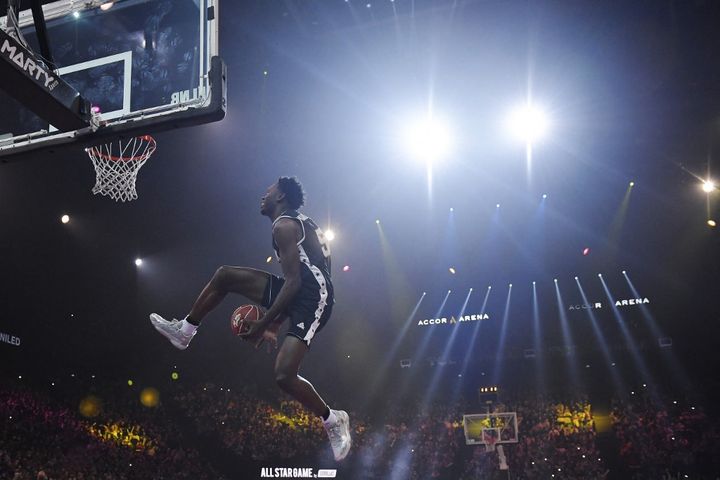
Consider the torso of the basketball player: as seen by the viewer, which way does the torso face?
to the viewer's left

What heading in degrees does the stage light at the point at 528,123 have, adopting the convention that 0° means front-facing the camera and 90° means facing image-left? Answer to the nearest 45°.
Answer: approximately 0°

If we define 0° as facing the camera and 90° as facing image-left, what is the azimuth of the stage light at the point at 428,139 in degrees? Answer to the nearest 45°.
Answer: approximately 0°

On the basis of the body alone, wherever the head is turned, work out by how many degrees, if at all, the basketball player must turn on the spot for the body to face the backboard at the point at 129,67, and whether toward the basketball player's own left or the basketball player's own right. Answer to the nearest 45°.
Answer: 0° — they already face it

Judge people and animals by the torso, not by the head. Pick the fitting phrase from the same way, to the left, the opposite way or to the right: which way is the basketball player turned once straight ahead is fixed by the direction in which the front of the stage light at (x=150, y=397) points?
to the right

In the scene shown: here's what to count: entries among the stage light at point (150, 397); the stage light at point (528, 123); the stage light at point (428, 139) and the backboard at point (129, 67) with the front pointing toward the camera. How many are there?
3

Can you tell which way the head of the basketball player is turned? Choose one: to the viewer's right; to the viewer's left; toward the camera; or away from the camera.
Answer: to the viewer's left
